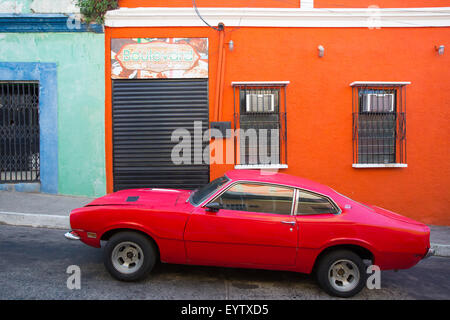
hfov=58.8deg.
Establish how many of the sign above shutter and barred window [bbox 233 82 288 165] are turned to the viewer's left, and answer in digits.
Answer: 0

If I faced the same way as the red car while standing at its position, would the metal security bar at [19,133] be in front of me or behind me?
in front

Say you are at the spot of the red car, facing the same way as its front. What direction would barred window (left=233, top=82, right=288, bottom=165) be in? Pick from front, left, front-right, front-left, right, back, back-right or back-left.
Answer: right

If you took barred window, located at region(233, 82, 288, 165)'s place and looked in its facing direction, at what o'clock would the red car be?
The red car is roughly at 12 o'clock from the barred window.

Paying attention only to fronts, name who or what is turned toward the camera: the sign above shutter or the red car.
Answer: the sign above shutter

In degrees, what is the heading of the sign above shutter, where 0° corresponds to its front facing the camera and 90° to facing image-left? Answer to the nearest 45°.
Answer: approximately 0°

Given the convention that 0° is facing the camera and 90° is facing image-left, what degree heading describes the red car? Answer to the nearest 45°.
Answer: approximately 90°

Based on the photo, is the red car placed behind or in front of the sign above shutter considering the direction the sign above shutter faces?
in front

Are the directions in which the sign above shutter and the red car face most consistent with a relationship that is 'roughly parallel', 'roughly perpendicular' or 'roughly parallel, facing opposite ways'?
roughly perpendicular

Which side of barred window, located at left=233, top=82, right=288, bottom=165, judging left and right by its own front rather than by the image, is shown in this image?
front

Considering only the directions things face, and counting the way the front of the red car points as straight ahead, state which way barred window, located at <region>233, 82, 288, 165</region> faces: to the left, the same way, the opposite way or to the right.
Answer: to the left

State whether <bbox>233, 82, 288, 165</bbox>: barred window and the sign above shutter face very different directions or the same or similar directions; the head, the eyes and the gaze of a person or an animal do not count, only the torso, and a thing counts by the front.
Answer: same or similar directions

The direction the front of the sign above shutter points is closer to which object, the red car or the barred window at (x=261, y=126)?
the red car

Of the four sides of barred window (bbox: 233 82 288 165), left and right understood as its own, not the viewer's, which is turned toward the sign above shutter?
right
